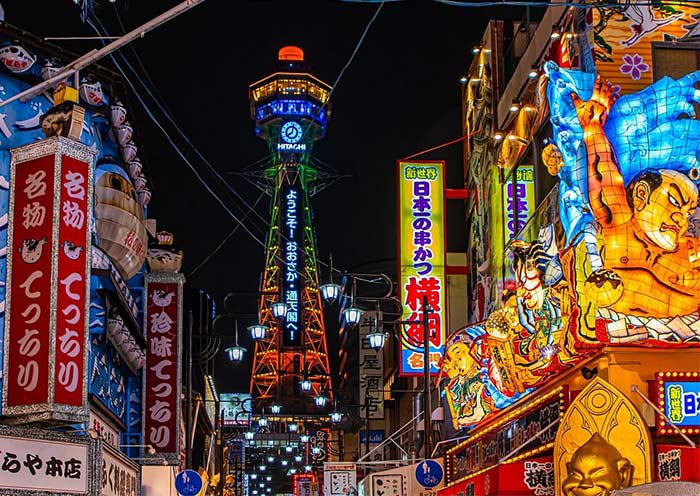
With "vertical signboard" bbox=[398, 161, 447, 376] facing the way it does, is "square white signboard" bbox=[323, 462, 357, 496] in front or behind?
behind

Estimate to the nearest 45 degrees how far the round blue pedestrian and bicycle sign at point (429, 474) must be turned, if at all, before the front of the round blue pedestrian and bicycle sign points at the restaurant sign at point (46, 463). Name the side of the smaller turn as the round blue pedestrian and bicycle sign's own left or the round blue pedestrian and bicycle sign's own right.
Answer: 0° — it already faces it

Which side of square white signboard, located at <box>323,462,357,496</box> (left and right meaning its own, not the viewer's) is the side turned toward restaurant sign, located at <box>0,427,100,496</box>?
front

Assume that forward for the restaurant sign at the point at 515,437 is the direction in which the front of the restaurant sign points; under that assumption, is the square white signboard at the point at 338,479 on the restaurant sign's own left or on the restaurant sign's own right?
on the restaurant sign's own right

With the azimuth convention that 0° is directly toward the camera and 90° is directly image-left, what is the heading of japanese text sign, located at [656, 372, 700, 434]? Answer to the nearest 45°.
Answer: approximately 0°

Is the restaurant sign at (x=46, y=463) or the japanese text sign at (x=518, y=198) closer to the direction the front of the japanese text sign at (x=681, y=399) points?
the restaurant sign

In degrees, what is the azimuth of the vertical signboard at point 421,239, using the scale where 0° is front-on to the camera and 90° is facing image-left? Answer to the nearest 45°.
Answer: approximately 0°
